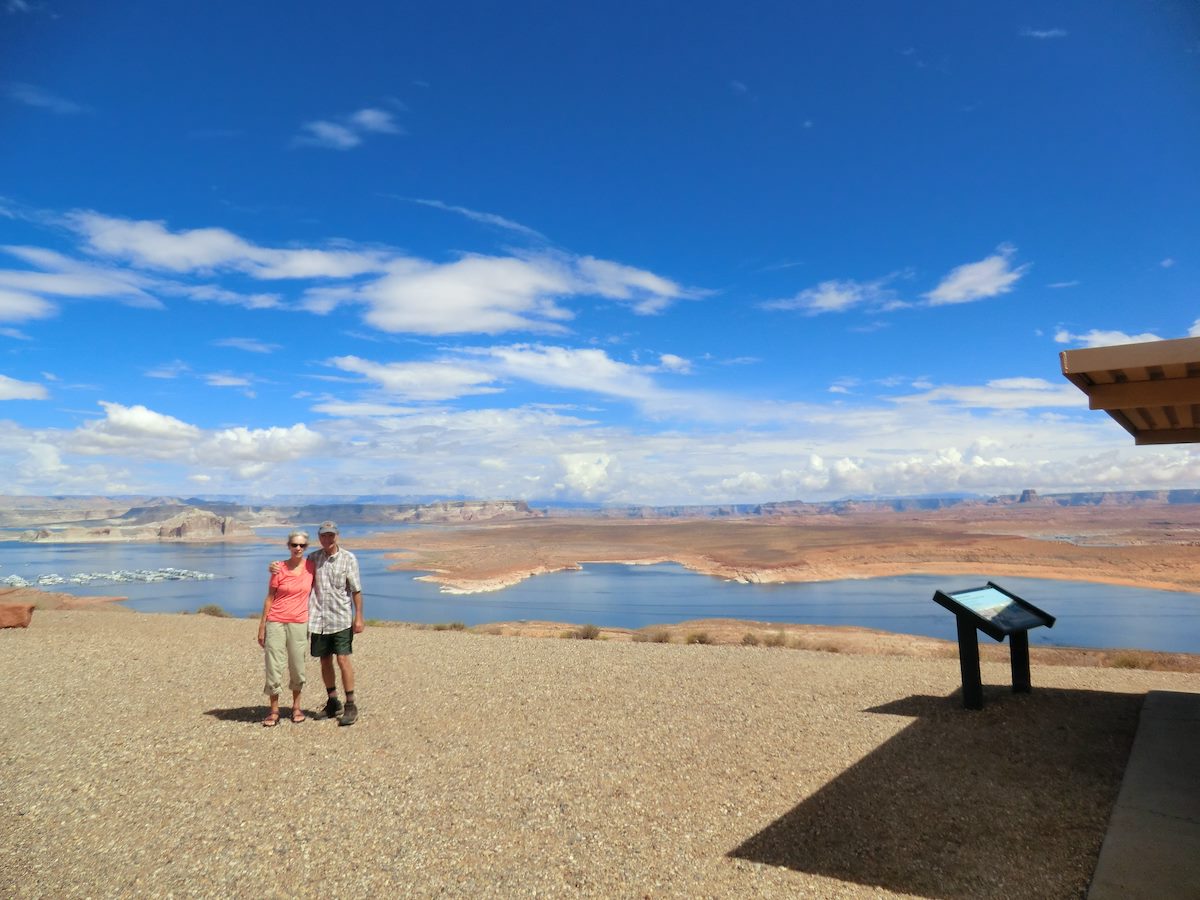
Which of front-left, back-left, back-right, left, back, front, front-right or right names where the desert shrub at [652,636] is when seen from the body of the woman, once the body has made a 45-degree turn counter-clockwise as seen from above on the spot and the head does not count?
left

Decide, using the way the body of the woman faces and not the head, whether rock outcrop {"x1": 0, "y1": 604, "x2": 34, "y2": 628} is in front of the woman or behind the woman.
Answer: behind

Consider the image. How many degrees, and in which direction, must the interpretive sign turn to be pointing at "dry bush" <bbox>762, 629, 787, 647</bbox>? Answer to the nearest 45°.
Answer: approximately 180°

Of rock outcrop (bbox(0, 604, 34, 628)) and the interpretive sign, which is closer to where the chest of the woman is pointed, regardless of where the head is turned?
the interpretive sign

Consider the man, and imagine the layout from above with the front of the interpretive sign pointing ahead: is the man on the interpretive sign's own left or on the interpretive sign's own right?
on the interpretive sign's own right

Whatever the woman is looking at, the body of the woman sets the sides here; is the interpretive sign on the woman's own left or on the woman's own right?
on the woman's own left

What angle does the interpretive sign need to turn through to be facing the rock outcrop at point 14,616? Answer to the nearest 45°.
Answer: approximately 135° to its right

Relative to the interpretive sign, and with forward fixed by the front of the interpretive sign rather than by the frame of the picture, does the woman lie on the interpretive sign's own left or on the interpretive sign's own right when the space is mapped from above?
on the interpretive sign's own right
